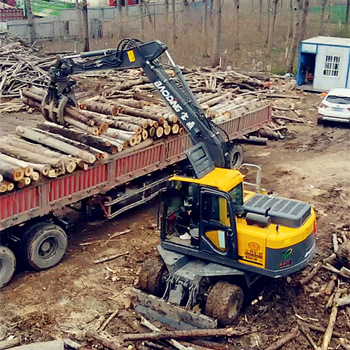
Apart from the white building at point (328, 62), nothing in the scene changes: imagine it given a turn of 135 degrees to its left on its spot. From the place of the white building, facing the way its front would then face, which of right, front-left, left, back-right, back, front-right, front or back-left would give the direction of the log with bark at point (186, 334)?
back-right

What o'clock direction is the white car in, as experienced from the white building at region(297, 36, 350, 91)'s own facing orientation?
The white car is roughly at 12 o'clock from the white building.

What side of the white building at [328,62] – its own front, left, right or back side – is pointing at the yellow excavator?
front

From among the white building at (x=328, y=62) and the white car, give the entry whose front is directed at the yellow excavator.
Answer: the white building

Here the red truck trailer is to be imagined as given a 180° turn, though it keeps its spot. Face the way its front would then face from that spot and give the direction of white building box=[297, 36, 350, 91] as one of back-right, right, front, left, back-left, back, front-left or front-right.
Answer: back

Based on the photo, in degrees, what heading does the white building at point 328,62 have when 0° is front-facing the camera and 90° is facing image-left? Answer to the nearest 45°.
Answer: approximately 0°
